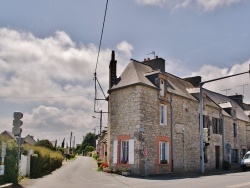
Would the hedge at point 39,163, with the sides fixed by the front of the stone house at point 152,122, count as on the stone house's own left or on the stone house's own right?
on the stone house's own right

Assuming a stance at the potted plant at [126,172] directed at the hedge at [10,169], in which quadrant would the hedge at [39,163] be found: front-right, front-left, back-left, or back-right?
front-right

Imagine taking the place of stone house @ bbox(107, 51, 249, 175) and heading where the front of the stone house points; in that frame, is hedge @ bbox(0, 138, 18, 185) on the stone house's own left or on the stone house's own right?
on the stone house's own right

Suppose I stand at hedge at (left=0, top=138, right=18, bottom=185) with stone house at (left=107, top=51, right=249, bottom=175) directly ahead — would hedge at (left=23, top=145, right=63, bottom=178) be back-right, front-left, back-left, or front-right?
front-left

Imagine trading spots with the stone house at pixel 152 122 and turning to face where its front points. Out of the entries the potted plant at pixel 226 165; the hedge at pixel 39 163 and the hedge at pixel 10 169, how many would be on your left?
1

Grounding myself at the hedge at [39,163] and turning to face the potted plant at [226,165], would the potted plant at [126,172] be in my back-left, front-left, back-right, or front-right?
front-right
